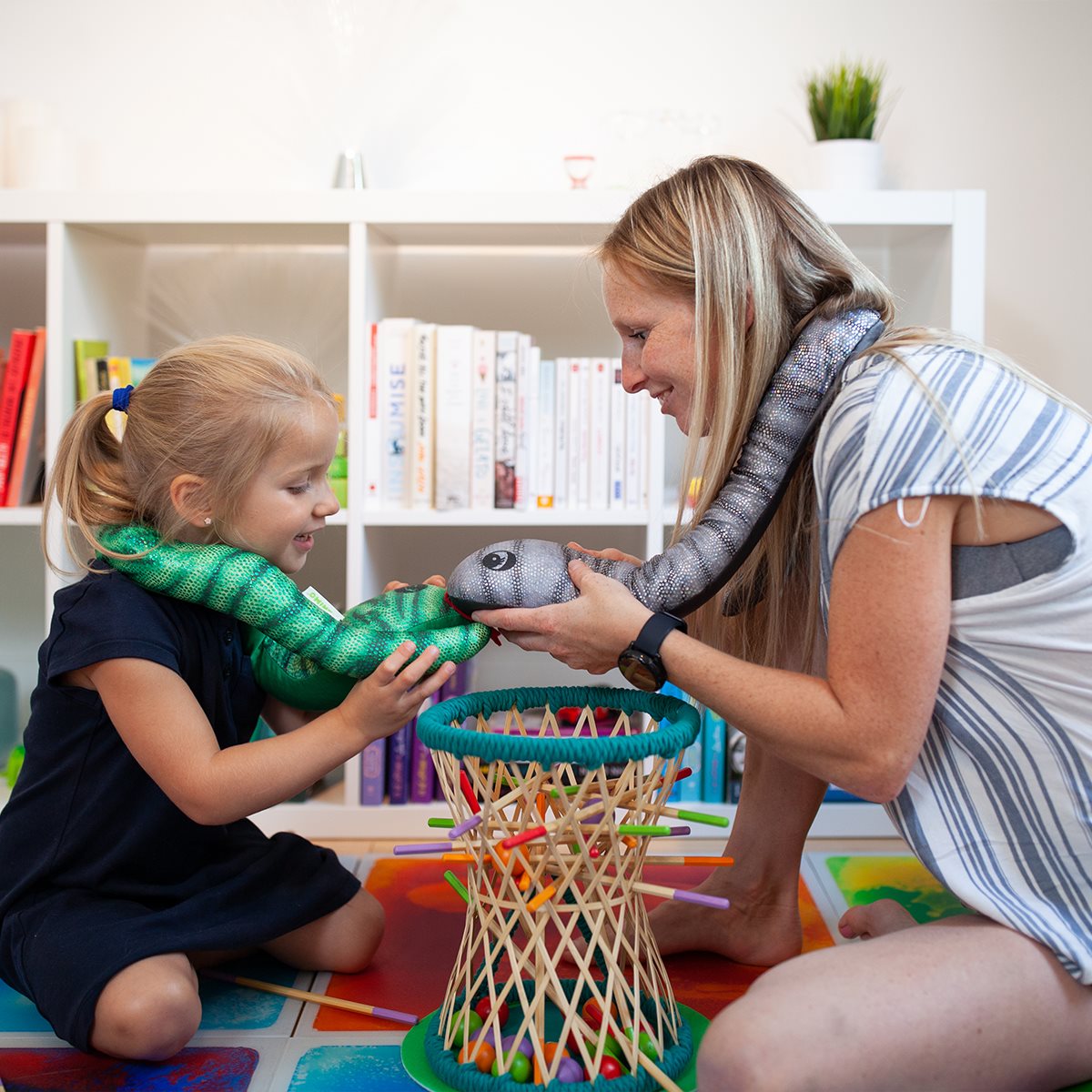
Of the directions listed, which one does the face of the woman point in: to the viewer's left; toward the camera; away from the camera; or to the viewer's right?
to the viewer's left

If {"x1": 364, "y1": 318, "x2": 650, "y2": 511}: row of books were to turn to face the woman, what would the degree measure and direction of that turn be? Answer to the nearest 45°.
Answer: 0° — it already faces them

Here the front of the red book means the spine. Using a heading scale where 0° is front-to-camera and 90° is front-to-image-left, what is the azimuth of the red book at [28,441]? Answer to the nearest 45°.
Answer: approximately 0°

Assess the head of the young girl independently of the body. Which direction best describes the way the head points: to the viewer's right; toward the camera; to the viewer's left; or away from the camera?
to the viewer's right
